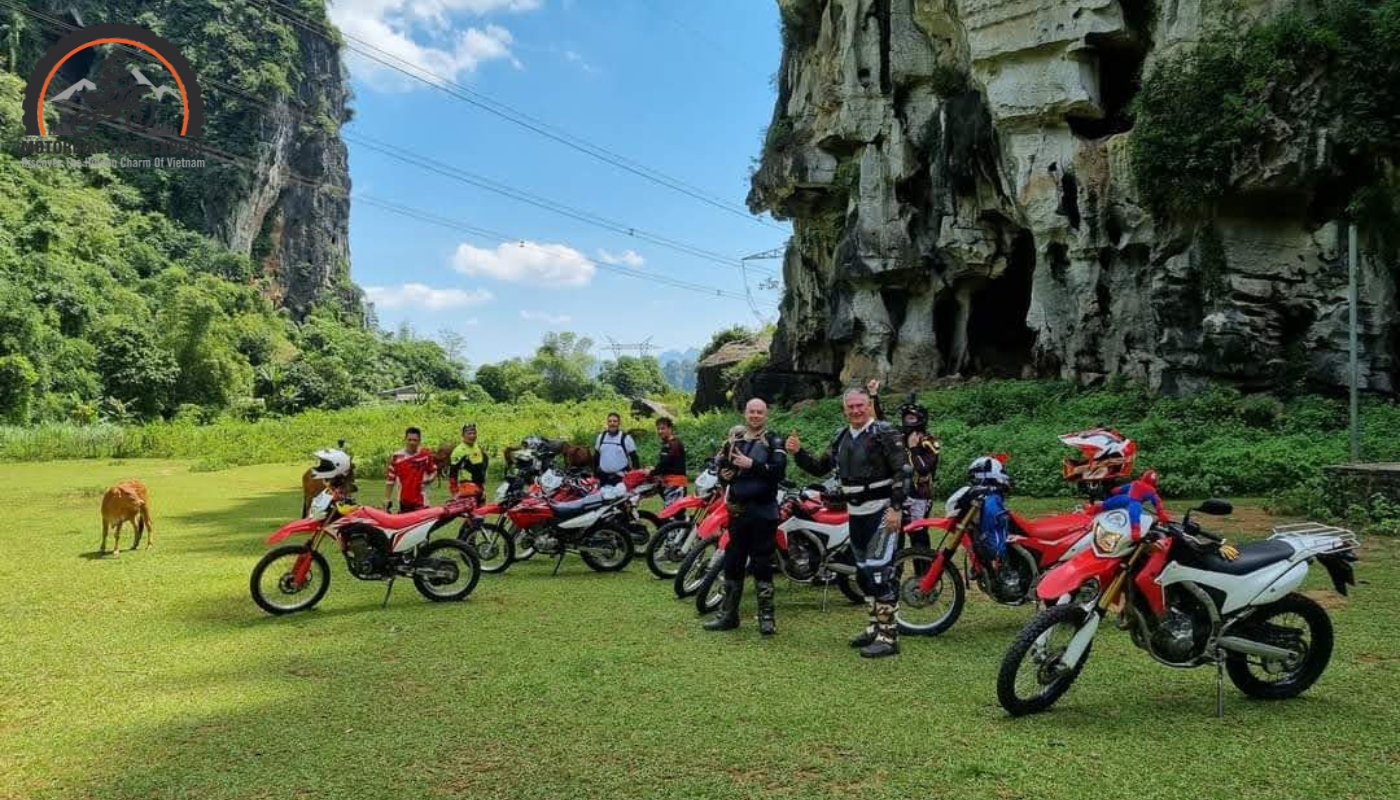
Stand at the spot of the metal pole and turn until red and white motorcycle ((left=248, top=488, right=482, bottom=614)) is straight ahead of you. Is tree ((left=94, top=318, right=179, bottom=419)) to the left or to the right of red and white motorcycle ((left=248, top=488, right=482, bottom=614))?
right

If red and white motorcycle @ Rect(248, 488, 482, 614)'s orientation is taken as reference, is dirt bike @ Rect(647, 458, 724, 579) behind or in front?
behind

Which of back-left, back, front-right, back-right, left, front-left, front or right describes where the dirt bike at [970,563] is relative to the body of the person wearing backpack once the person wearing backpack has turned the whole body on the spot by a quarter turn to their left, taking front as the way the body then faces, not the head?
front-right

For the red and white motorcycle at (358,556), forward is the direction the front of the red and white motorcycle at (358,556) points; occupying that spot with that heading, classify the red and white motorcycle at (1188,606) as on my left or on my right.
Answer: on my left

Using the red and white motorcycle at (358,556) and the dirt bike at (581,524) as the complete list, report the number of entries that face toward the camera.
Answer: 0

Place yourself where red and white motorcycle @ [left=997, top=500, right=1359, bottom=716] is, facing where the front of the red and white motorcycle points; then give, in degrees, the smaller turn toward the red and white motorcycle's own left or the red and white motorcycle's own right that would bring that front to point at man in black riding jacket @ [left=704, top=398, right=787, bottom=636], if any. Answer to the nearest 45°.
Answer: approximately 45° to the red and white motorcycle's own right

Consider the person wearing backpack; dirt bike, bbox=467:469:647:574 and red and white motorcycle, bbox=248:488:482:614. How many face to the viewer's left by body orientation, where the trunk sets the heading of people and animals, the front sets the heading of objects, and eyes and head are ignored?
2

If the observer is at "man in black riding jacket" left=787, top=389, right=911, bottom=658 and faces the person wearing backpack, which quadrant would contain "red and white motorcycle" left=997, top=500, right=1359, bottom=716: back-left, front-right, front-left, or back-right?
back-right

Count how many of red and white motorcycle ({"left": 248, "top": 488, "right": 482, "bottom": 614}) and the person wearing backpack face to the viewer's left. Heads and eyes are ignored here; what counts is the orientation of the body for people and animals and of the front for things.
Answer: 1

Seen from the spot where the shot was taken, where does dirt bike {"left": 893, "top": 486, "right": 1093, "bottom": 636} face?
facing the viewer and to the left of the viewer

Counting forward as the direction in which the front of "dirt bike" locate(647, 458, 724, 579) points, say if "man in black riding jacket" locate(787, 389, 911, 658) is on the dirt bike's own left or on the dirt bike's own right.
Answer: on the dirt bike's own left

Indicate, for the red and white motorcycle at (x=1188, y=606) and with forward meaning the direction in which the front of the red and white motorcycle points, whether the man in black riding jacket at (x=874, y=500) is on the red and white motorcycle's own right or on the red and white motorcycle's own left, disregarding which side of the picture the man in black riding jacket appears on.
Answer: on the red and white motorcycle's own right

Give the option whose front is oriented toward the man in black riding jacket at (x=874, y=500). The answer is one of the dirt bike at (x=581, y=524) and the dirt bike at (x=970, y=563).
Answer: the dirt bike at (x=970, y=563)

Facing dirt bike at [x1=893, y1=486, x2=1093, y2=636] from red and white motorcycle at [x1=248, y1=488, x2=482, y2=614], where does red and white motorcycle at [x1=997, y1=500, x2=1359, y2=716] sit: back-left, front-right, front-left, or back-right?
front-right

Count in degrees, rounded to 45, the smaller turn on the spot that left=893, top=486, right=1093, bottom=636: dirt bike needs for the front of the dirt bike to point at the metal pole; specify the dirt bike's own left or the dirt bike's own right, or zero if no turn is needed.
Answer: approximately 180°

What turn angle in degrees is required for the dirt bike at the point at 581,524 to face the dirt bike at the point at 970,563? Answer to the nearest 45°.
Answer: approximately 135° to its left

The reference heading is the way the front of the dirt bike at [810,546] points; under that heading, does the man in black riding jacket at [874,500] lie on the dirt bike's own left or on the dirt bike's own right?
on the dirt bike's own left

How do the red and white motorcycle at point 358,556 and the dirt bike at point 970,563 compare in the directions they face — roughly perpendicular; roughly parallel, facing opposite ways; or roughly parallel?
roughly parallel

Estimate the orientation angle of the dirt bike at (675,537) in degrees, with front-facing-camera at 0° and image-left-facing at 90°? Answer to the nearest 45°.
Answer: approximately 45°
